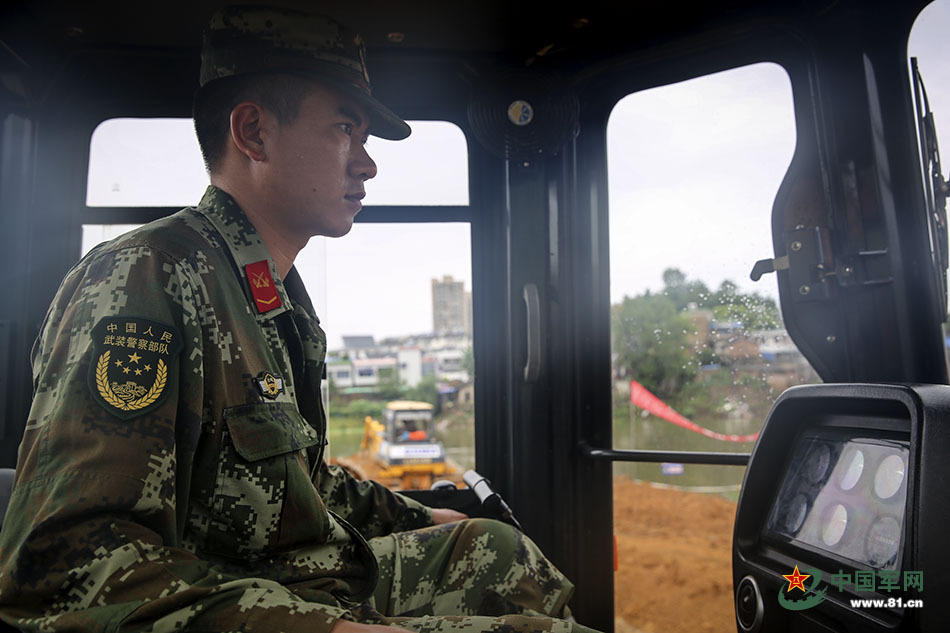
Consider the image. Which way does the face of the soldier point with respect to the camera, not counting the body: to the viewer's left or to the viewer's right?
to the viewer's right

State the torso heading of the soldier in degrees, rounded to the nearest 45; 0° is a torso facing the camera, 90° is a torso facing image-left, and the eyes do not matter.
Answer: approximately 270°
